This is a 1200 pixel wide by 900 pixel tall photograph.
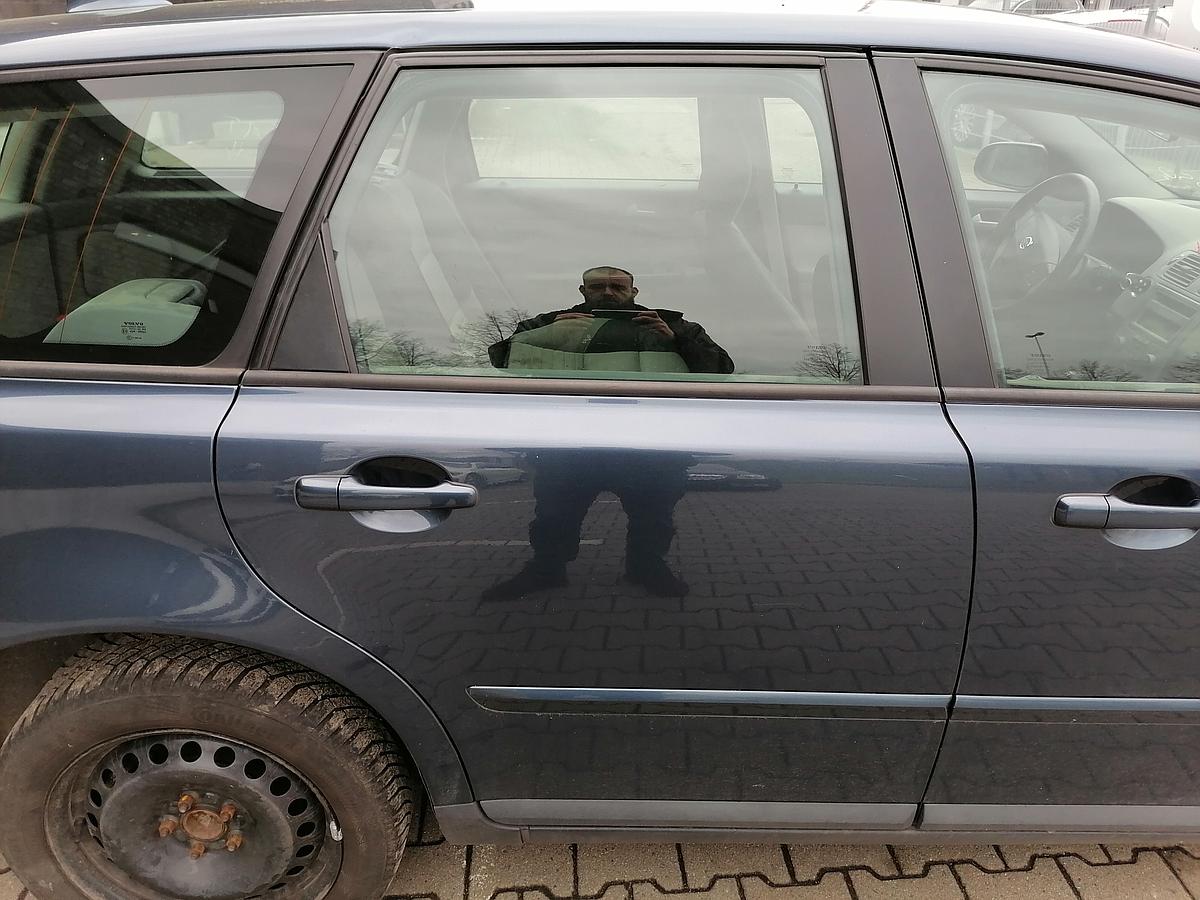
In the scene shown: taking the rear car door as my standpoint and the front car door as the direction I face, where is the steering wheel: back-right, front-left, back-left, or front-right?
front-left

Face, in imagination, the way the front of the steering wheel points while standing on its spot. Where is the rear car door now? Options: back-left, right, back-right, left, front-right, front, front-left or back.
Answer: front

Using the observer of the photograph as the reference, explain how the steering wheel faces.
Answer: facing the viewer and to the left of the viewer

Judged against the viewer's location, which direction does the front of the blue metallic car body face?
facing to the right of the viewer
